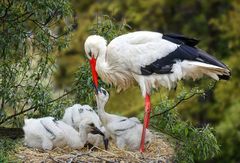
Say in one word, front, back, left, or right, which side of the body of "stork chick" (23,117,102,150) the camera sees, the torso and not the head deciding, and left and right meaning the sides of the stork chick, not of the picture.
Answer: right

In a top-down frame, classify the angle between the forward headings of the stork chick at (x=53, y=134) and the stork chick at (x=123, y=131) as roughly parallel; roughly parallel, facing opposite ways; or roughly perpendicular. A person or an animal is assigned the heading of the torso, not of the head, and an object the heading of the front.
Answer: roughly parallel, facing opposite ways

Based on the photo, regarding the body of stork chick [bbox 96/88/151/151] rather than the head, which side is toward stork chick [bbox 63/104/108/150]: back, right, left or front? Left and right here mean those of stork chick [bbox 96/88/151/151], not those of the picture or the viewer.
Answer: front

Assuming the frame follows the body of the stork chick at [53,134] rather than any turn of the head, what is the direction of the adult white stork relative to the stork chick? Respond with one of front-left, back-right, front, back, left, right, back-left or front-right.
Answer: front

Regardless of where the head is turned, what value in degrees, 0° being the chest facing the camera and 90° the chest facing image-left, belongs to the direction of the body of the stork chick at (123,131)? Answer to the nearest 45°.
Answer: approximately 90°

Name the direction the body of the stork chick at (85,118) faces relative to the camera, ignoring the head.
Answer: to the viewer's right

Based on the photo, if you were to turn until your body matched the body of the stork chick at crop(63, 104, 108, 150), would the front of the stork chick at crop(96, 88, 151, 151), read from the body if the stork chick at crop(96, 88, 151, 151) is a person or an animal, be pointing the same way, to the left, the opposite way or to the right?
the opposite way

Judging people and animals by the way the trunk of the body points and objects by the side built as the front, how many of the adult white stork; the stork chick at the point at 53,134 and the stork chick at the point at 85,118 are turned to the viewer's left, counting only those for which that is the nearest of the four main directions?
1

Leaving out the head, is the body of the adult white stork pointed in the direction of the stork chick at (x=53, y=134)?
yes

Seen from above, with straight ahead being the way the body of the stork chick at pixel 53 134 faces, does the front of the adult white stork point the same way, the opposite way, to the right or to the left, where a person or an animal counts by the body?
the opposite way

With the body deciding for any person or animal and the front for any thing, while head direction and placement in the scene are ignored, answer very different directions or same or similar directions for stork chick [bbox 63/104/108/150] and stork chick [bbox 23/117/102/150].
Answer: same or similar directions

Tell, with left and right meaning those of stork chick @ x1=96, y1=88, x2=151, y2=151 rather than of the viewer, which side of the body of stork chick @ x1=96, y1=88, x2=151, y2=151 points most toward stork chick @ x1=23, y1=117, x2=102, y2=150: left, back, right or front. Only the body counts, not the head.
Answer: front

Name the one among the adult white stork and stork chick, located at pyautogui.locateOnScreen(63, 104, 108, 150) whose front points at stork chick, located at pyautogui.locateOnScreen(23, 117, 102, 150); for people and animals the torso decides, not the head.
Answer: the adult white stork

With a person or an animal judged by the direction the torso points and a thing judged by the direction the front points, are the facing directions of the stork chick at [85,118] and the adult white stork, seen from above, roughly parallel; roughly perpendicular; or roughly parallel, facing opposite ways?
roughly parallel, facing opposite ways

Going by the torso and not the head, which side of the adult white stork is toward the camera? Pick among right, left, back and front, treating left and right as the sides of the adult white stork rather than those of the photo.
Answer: left
